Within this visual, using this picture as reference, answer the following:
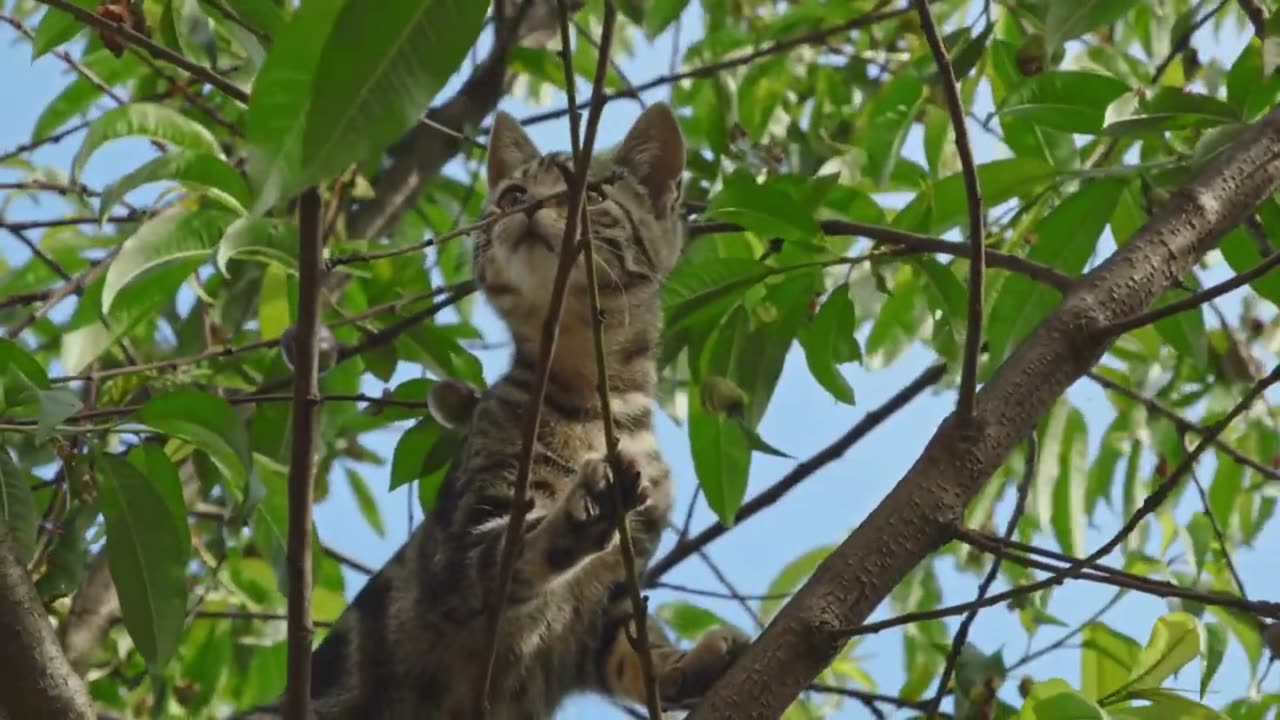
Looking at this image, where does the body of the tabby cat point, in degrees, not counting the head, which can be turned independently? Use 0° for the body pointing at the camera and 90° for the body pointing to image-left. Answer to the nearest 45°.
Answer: approximately 315°
